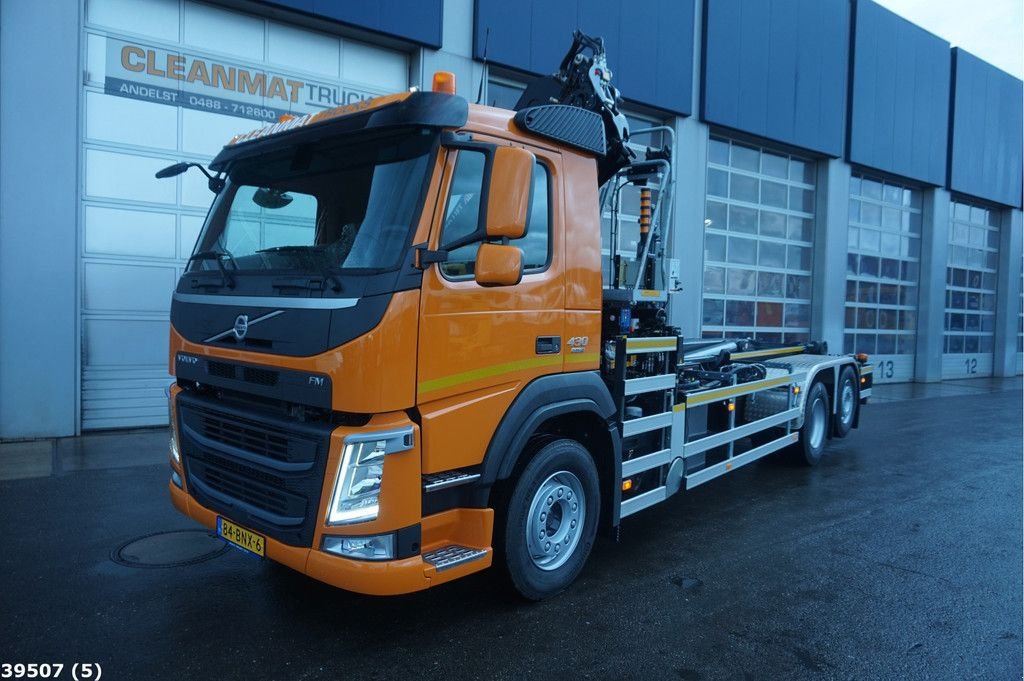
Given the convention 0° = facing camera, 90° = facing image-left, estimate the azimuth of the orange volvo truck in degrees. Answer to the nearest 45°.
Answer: approximately 45°
